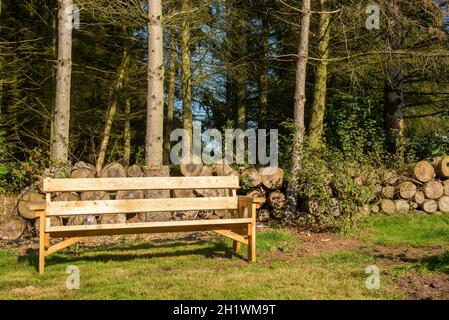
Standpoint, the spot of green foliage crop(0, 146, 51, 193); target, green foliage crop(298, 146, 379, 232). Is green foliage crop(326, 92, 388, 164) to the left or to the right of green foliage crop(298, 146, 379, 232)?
left

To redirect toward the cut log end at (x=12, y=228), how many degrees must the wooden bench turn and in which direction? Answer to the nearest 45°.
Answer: approximately 135° to its right

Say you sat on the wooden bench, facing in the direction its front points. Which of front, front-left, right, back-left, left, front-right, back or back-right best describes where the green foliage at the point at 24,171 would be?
back-right

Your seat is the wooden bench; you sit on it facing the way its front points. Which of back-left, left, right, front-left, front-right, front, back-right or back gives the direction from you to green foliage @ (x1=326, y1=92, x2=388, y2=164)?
back-left

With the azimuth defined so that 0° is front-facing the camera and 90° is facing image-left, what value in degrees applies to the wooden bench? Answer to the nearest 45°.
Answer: approximately 0°

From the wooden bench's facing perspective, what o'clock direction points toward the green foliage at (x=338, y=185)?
The green foliage is roughly at 8 o'clock from the wooden bench.

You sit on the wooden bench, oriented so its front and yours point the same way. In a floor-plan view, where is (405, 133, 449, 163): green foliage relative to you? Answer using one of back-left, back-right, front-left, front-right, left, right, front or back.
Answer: back-left

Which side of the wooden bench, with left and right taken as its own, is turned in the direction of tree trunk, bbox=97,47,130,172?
back
